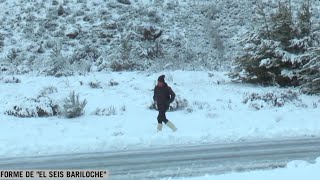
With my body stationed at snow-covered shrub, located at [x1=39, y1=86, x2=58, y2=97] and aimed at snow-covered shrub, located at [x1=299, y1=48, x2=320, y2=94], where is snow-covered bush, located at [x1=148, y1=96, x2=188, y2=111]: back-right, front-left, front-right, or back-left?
front-right

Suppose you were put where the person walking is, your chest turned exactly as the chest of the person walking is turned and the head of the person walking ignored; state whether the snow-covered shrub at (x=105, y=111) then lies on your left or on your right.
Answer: on your right

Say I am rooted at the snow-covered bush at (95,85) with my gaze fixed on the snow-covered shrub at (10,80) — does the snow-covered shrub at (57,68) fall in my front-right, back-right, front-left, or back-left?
front-right

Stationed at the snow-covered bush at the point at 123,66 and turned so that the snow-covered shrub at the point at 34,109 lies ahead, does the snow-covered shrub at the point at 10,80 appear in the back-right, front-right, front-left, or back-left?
front-right

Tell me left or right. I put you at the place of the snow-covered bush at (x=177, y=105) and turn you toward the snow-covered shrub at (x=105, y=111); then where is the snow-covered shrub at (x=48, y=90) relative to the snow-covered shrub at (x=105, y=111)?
right

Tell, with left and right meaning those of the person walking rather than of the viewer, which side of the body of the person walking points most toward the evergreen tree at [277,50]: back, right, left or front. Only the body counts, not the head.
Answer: back

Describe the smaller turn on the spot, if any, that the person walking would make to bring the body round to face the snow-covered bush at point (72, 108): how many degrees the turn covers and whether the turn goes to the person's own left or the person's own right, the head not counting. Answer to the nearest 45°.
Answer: approximately 90° to the person's own right

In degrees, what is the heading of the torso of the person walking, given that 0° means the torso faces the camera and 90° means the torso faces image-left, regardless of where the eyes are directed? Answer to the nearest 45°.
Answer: approximately 45°

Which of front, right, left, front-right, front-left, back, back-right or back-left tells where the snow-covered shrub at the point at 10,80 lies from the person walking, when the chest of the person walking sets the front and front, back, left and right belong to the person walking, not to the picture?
right
